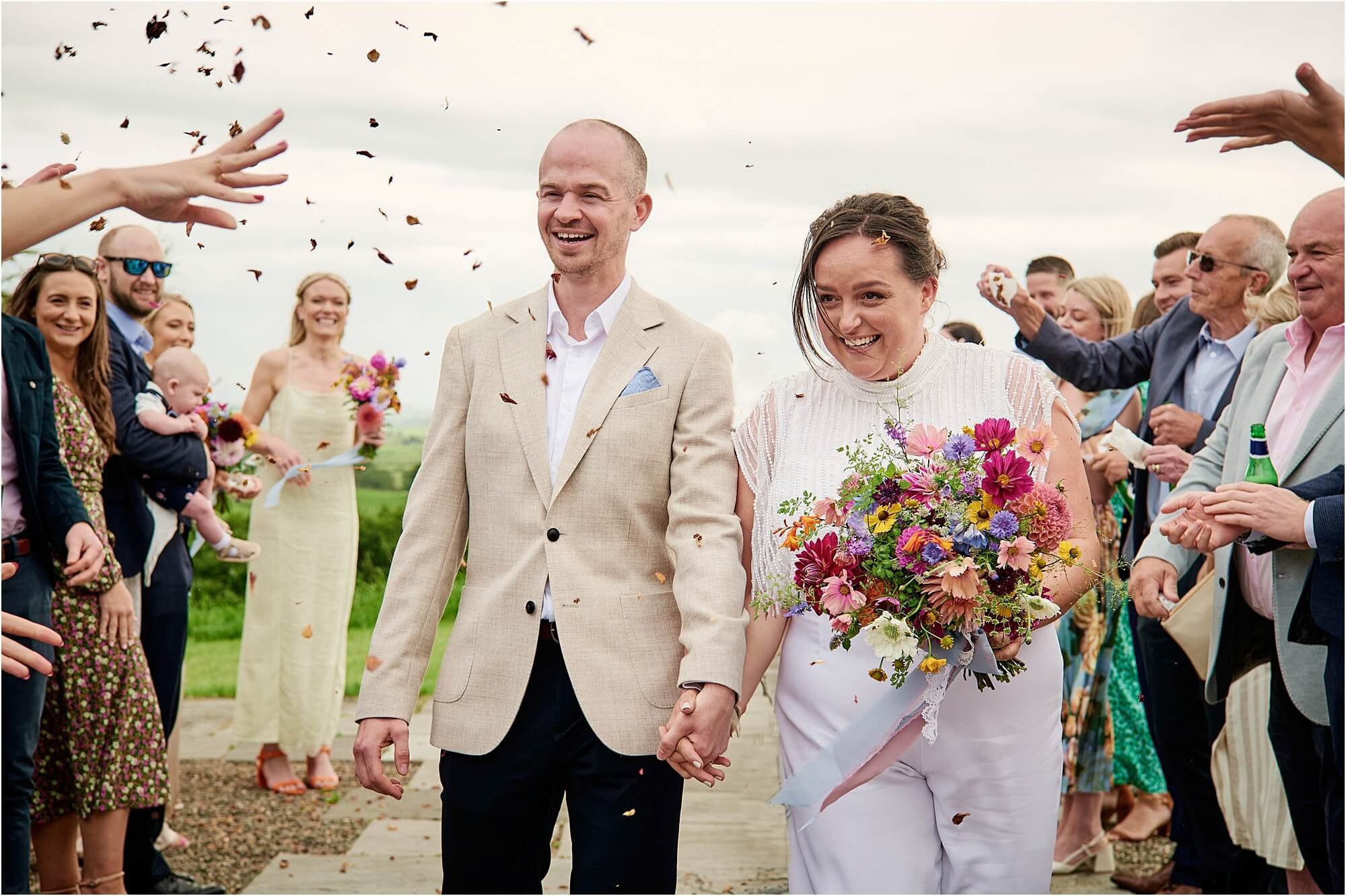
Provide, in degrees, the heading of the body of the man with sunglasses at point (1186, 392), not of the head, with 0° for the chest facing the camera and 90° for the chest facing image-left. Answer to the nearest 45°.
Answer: approximately 45°

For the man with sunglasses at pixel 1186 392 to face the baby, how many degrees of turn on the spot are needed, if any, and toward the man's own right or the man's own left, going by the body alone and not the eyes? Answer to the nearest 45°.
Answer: approximately 45° to the man's own right

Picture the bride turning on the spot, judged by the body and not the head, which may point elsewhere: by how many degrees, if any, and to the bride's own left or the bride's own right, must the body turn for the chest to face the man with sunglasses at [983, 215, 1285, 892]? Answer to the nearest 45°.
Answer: approximately 135° to the bride's own left

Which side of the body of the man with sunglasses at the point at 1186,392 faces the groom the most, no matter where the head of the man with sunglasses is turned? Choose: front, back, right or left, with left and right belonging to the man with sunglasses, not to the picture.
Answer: front

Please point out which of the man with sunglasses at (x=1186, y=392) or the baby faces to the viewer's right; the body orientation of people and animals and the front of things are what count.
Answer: the baby

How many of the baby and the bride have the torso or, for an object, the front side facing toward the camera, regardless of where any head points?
1

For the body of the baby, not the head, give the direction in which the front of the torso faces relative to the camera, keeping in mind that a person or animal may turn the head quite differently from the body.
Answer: to the viewer's right

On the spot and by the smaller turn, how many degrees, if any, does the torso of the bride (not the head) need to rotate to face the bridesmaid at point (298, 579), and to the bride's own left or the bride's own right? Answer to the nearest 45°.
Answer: approximately 135° to the bride's own right

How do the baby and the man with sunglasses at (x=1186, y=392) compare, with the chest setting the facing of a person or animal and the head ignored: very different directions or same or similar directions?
very different directions

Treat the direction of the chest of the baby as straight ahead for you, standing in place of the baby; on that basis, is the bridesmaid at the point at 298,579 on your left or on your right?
on your left
